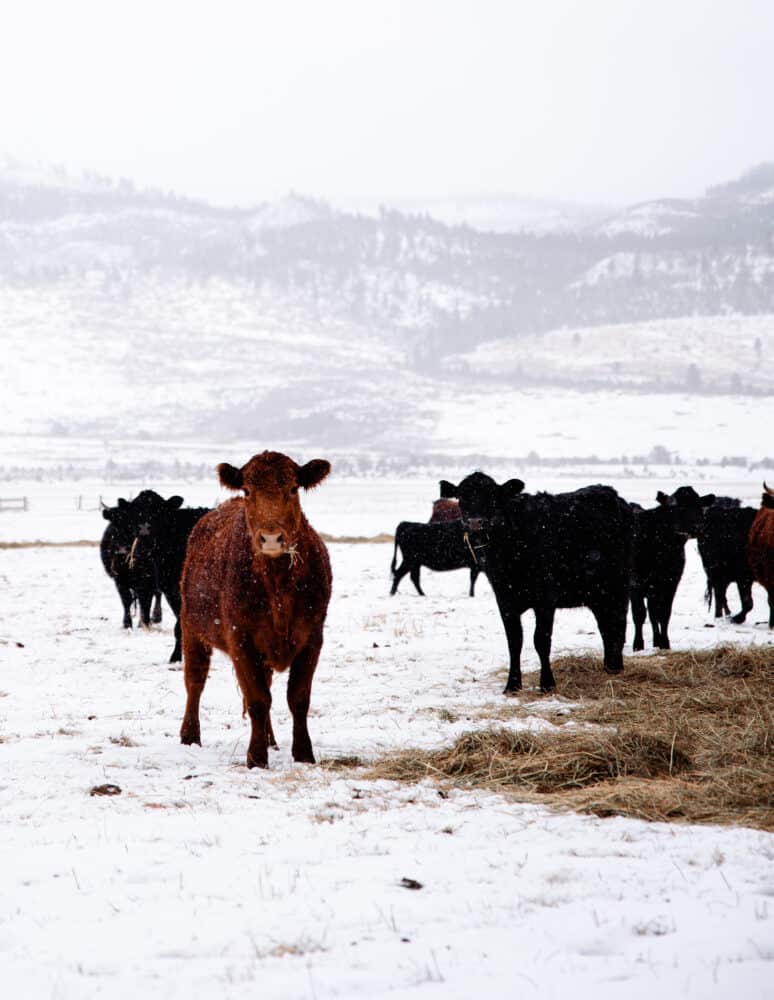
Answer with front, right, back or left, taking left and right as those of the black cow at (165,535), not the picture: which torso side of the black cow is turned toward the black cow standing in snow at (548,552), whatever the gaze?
left

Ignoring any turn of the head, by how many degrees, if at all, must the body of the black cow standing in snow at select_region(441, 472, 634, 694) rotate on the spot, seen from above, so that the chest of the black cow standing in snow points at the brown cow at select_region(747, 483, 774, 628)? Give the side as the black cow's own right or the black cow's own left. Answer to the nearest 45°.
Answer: approximately 180°

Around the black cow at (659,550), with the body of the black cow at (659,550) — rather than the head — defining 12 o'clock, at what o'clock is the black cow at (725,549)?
the black cow at (725,549) is roughly at 8 o'clock from the black cow at (659,550).

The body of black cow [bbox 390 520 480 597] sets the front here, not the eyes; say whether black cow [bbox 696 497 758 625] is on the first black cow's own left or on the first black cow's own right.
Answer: on the first black cow's own right

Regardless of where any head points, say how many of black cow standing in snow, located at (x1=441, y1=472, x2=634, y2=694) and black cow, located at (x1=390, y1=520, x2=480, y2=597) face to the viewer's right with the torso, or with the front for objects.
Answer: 1

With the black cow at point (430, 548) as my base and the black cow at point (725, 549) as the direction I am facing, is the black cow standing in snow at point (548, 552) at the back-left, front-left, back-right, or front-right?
front-right

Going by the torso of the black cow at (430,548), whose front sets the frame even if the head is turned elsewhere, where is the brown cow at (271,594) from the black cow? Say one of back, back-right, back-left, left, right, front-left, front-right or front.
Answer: right

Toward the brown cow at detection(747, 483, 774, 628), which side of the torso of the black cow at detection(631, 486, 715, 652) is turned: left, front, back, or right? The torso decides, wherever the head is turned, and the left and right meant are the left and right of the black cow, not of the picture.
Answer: left

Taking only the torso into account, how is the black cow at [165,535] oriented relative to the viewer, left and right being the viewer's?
facing the viewer and to the left of the viewer

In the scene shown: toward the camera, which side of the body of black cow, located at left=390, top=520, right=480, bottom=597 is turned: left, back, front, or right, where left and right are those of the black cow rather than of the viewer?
right

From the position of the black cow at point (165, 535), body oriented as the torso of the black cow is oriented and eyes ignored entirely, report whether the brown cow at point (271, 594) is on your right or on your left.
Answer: on your left

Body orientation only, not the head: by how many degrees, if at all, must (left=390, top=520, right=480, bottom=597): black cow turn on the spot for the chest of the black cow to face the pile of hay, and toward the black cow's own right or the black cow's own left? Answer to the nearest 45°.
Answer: approximately 90° to the black cow's own right

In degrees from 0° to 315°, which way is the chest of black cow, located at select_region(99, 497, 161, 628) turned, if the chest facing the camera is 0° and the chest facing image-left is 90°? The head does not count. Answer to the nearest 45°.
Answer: approximately 45°
